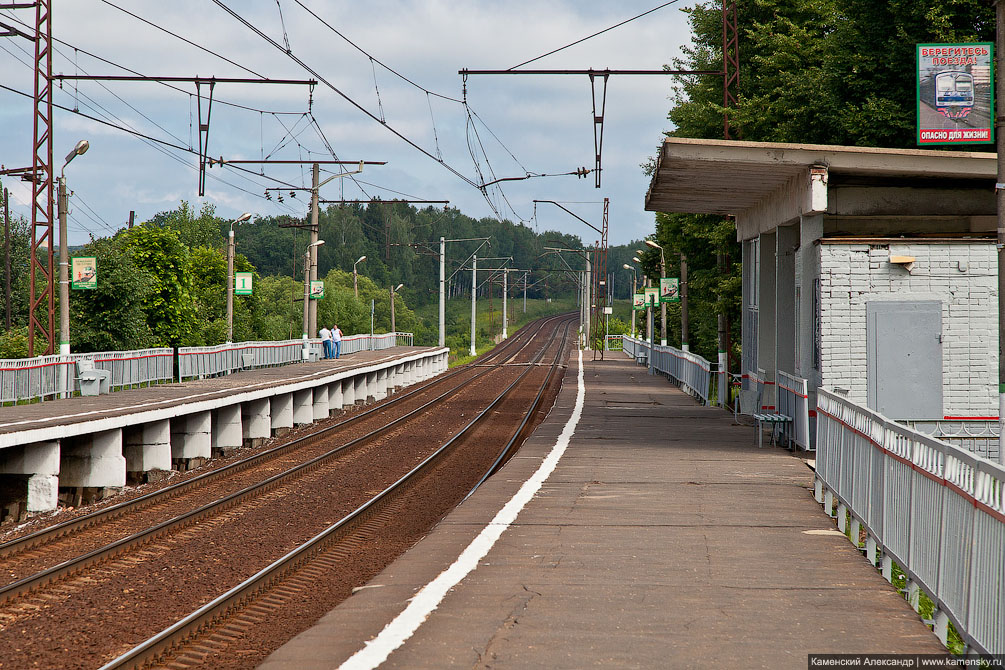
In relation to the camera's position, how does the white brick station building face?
facing to the left of the viewer

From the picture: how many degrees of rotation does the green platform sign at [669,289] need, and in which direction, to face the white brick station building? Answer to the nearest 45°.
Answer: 0° — it already faces it

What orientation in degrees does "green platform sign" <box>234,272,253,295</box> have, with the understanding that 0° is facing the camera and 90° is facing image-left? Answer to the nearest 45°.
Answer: approximately 0°

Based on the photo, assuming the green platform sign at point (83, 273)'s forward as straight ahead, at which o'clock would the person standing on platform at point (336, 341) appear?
The person standing on platform is roughly at 7 o'clock from the green platform sign.

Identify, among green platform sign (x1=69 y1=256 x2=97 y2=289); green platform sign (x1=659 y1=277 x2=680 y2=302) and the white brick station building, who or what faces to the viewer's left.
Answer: the white brick station building

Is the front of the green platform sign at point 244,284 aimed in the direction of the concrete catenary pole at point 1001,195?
yes

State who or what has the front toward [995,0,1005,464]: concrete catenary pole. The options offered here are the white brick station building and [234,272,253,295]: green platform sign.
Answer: the green platform sign

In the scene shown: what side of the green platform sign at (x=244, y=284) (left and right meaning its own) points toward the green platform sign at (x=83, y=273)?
front

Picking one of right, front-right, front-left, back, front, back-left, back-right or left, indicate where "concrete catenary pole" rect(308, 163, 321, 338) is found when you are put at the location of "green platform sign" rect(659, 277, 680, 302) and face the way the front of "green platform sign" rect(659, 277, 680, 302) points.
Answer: right

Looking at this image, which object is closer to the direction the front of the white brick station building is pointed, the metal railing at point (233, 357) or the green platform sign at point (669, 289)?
the metal railing

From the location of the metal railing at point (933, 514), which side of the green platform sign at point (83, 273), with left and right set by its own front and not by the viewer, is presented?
front
